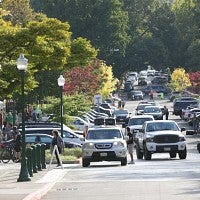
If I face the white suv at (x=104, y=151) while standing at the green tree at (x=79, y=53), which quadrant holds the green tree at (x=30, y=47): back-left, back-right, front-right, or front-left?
front-right

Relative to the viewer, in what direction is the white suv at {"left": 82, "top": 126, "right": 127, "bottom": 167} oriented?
toward the camera
